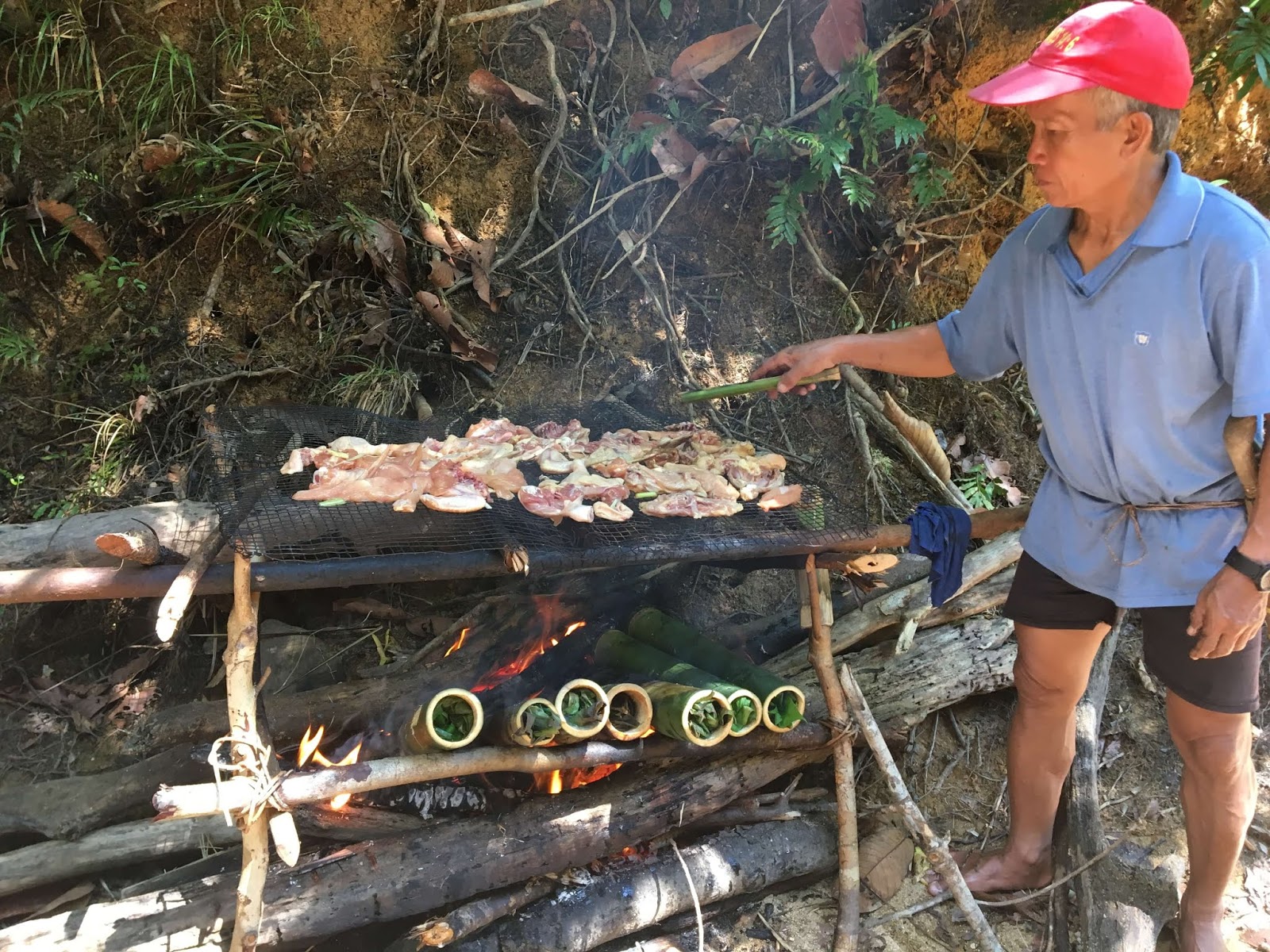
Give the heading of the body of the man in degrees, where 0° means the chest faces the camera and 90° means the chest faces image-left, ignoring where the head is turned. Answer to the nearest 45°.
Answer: approximately 45°

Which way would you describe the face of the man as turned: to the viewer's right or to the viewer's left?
to the viewer's left

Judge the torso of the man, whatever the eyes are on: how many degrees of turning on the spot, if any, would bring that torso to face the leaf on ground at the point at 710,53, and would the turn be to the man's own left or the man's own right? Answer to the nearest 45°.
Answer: approximately 90° to the man's own right
